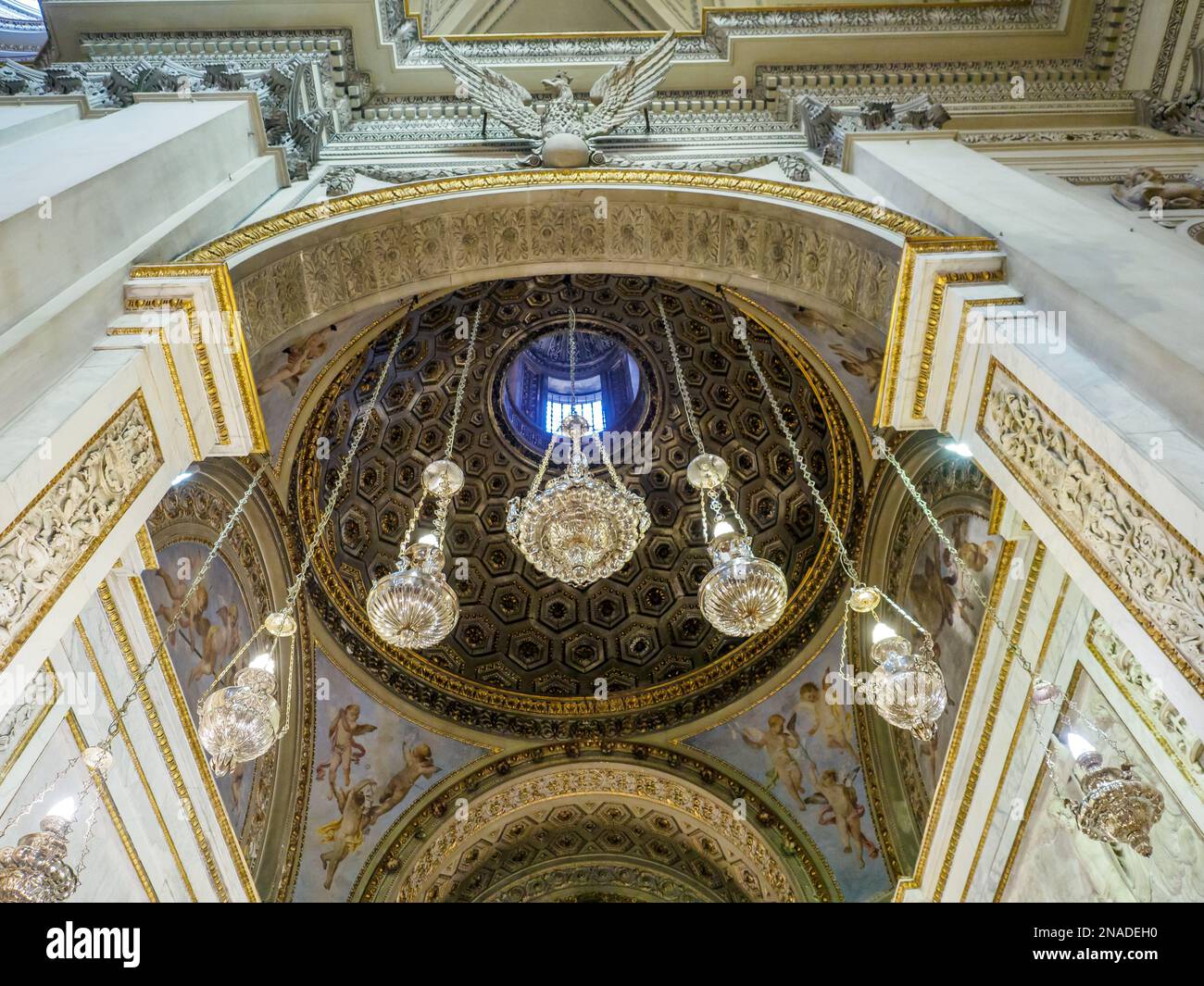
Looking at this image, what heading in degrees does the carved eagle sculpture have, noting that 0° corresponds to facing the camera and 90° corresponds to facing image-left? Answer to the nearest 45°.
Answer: approximately 0°

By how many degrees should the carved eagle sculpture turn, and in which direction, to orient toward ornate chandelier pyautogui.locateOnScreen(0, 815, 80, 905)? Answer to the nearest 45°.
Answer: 0° — it already faces it
